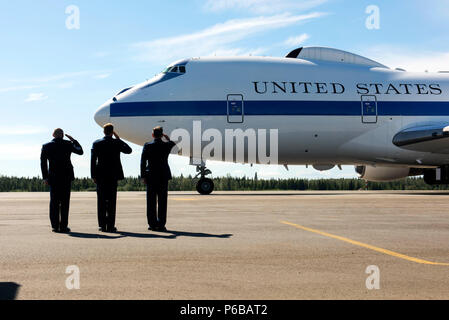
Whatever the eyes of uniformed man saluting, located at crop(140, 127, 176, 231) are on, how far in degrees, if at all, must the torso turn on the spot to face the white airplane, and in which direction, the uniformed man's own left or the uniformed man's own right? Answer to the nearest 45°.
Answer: approximately 45° to the uniformed man's own right

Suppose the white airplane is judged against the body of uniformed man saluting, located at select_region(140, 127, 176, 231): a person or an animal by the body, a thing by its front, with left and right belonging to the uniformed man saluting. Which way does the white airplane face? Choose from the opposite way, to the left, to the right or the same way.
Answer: to the left

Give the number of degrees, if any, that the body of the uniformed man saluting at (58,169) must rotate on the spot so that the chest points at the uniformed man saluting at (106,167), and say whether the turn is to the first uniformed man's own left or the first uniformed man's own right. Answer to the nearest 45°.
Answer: approximately 90° to the first uniformed man's own right

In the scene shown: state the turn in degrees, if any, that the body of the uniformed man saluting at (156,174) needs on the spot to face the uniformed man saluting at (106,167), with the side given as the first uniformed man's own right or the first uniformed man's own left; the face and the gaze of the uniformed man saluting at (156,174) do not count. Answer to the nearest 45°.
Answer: approximately 90° to the first uniformed man's own left

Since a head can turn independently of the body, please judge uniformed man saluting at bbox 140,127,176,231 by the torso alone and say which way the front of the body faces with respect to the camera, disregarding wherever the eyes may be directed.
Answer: away from the camera

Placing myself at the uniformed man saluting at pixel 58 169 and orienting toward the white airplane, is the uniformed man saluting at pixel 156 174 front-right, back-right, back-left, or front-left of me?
front-right

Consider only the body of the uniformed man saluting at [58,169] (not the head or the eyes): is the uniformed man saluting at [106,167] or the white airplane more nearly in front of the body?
the white airplane

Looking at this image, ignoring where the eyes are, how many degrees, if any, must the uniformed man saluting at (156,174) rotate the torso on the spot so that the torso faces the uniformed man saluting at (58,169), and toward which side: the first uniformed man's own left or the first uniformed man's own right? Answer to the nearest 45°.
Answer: approximately 90° to the first uniformed man's own left

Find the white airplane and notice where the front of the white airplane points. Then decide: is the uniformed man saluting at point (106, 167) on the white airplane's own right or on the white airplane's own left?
on the white airplane's own left

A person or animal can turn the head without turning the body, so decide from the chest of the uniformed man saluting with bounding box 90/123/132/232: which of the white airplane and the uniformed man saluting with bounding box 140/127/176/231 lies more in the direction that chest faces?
the white airplane

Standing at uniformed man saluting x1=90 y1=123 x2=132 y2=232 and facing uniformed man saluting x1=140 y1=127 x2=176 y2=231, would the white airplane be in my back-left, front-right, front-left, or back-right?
front-left

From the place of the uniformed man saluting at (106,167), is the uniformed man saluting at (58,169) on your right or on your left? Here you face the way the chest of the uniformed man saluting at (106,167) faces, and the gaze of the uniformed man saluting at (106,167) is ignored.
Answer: on your left

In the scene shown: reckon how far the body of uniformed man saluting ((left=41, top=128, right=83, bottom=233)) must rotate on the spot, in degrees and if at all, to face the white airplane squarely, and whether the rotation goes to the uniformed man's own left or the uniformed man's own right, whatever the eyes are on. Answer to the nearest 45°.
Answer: approximately 45° to the uniformed man's own right

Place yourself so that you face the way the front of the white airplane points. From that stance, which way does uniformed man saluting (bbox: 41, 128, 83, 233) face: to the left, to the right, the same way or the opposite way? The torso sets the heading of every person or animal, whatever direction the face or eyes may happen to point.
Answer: to the right

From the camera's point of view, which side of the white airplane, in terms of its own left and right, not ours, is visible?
left

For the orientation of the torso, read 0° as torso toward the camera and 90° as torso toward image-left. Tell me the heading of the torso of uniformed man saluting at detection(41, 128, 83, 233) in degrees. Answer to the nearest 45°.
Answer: approximately 180°

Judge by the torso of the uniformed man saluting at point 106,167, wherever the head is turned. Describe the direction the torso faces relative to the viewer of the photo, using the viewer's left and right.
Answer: facing away from the viewer
